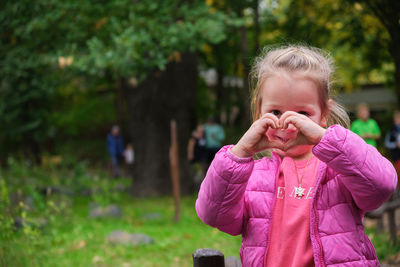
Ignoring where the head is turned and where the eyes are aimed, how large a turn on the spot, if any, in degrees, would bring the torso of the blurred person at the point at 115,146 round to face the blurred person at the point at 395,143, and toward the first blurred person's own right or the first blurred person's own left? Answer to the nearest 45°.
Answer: approximately 45° to the first blurred person's own left

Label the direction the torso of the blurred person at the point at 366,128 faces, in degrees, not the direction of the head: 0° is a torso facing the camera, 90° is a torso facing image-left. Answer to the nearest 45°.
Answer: approximately 0°

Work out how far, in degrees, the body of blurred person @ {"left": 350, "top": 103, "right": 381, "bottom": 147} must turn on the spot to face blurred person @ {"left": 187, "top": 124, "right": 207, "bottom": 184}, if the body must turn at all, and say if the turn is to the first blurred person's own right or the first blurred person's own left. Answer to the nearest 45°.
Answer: approximately 135° to the first blurred person's own right

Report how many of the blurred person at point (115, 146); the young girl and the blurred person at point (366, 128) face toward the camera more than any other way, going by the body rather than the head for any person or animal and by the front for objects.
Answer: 3

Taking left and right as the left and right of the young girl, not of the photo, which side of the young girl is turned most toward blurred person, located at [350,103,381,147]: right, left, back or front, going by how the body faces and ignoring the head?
back

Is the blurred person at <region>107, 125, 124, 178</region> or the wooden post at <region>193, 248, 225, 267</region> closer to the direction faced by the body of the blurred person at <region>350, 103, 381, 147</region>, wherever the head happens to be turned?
the wooden post

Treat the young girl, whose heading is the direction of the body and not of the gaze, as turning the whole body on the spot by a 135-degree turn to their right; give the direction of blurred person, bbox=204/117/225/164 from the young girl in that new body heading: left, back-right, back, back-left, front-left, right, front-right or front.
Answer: front-right

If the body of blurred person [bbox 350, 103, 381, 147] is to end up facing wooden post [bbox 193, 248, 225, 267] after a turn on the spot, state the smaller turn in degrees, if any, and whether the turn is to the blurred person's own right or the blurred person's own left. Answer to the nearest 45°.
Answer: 0° — they already face it

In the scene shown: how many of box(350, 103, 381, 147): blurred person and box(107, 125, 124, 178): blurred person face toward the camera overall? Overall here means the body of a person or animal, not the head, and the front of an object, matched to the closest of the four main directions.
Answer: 2
